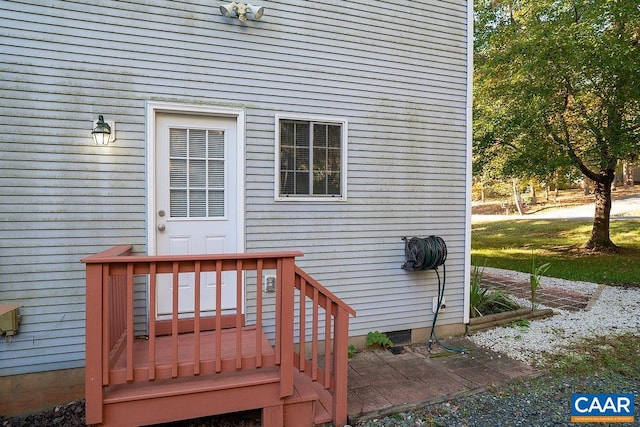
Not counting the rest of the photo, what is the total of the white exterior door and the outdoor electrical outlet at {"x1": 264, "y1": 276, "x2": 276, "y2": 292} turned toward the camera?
2

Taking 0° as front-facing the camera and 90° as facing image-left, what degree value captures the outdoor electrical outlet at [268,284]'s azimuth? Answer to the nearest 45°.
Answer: approximately 0°

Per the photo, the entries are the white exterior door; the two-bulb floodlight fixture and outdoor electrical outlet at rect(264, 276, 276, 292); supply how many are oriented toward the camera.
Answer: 3

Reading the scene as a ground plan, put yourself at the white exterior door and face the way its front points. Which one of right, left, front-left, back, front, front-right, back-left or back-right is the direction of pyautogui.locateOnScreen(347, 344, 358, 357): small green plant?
left

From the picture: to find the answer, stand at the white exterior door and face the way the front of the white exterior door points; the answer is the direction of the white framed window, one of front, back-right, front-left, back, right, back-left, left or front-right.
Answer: left

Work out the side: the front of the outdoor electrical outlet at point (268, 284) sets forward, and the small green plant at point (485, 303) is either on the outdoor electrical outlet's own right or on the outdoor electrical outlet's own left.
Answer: on the outdoor electrical outlet's own left

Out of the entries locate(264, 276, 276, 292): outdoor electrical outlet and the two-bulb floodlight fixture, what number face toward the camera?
2

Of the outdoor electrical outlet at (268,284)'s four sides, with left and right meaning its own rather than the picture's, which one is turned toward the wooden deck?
front

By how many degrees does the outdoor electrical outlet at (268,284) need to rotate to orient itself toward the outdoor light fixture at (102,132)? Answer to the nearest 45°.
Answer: approximately 90° to its right
